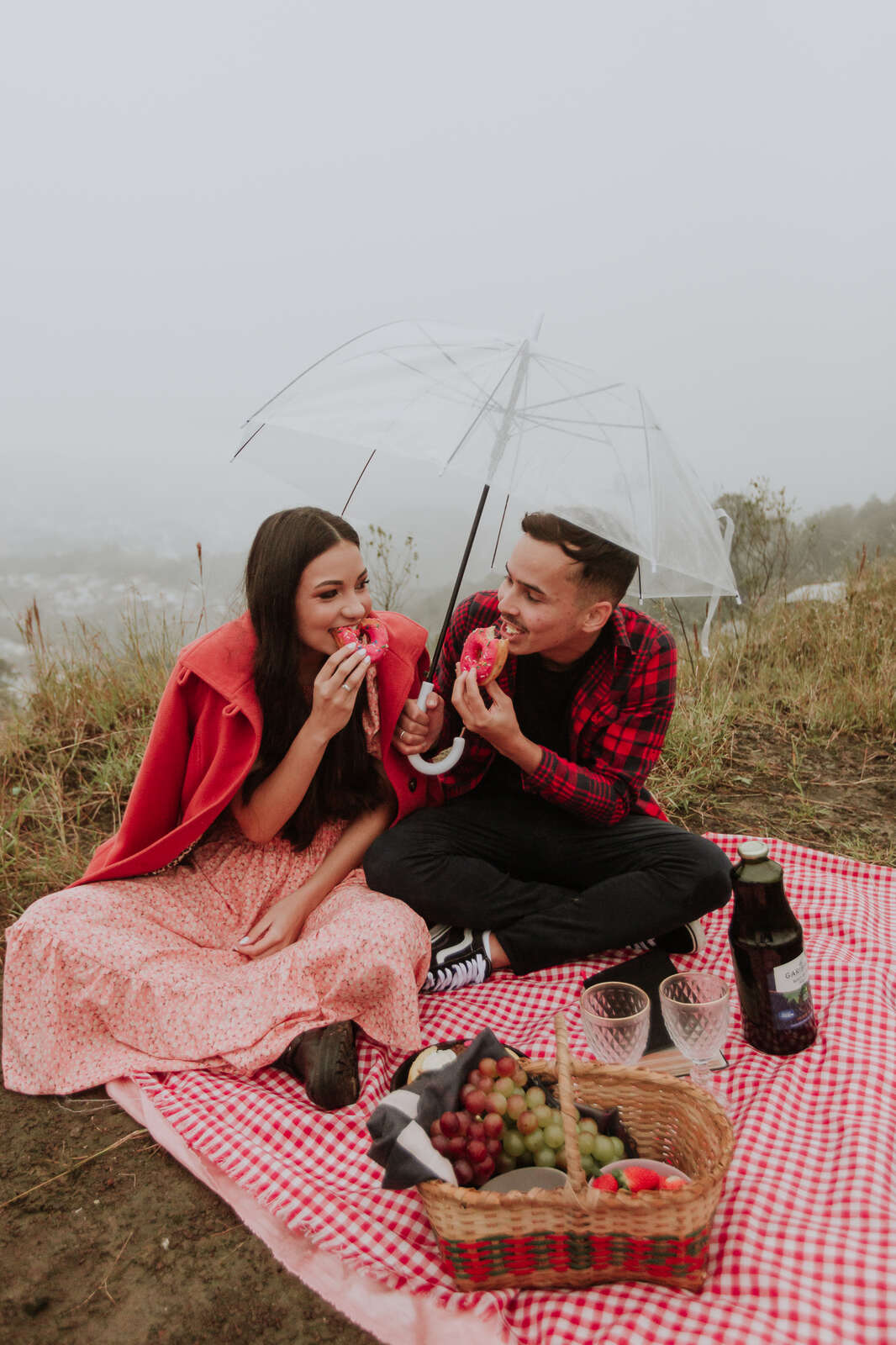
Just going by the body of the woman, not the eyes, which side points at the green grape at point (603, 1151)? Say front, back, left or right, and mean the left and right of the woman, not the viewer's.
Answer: front

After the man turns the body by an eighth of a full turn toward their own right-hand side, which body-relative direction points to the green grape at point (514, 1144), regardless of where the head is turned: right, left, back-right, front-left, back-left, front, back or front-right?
left

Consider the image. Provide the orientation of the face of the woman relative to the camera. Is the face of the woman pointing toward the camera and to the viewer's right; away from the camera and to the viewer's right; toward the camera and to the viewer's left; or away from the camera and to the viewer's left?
toward the camera and to the viewer's right

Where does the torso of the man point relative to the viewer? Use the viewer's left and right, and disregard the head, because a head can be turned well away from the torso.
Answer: facing the viewer and to the left of the viewer

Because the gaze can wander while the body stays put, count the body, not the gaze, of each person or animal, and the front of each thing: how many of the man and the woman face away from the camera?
0

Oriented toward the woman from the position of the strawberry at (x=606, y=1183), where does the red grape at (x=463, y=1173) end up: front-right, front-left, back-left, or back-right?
front-left

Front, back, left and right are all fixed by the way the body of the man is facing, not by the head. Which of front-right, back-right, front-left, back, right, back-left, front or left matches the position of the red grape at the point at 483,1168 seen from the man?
front-left

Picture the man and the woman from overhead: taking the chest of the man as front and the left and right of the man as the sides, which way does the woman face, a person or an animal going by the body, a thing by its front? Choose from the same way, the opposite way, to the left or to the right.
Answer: to the left

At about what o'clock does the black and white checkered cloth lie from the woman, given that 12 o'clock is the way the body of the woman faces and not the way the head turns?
The black and white checkered cloth is roughly at 1 o'clock from the woman.

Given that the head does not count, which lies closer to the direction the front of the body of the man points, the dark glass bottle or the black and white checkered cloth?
the black and white checkered cloth

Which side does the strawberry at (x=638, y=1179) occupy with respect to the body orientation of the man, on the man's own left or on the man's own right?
on the man's own left

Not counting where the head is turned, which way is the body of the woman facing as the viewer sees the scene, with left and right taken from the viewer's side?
facing the viewer and to the right of the viewer

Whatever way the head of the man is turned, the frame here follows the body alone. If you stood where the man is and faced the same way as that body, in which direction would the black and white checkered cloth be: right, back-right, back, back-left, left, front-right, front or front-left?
front-left

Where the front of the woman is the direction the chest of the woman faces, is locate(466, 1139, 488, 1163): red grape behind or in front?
in front

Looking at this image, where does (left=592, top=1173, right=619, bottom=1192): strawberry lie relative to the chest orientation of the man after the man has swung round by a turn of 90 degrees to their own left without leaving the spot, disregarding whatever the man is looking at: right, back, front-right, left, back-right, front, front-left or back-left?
front-right
